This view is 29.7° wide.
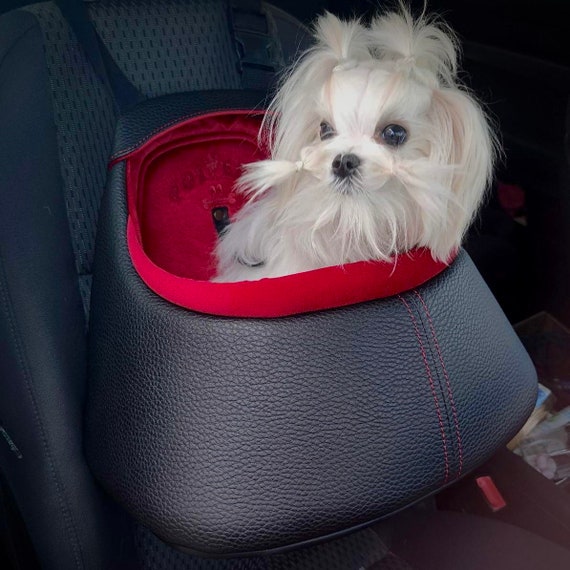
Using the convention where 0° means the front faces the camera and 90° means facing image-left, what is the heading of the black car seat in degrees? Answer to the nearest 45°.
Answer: approximately 315°
